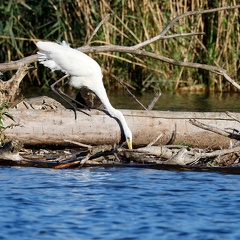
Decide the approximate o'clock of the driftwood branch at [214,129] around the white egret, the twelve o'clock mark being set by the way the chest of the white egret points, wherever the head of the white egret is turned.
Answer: The driftwood branch is roughly at 1 o'clock from the white egret.

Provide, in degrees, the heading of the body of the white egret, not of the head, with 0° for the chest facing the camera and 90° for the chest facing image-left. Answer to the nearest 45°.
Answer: approximately 270°
